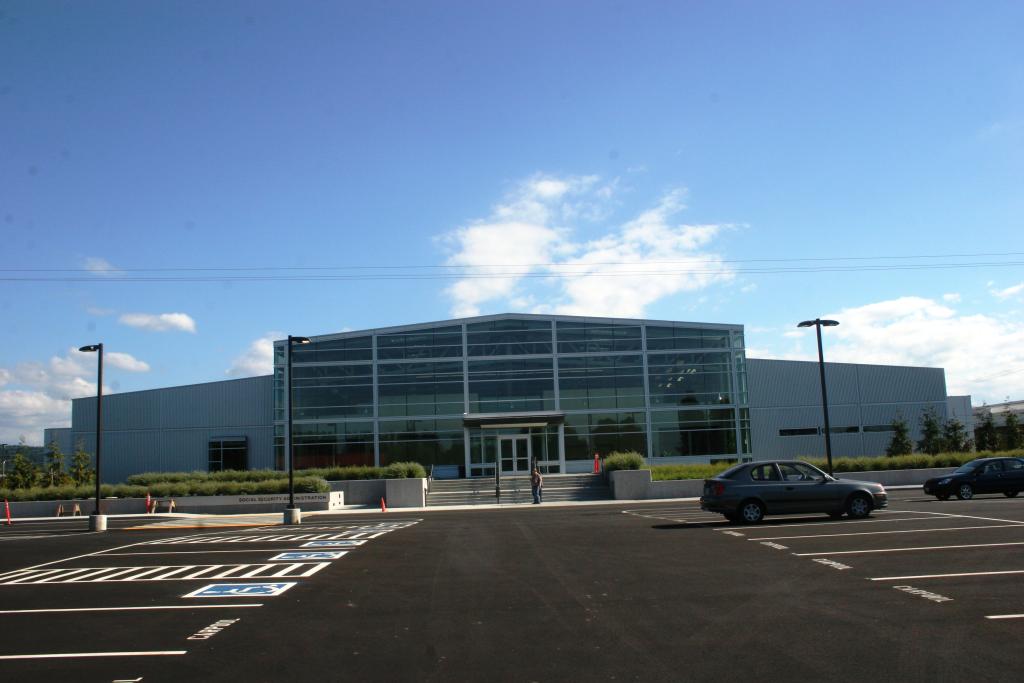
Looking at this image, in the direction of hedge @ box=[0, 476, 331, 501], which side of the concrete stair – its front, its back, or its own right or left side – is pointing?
right

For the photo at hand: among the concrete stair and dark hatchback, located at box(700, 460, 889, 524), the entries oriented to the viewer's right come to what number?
1

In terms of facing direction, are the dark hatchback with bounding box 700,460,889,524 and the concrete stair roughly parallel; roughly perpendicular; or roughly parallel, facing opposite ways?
roughly perpendicular

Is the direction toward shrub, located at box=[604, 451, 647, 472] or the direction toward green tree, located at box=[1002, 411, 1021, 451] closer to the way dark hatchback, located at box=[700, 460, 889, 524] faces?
the green tree

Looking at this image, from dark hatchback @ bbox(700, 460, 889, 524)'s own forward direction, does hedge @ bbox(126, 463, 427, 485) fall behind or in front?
behind

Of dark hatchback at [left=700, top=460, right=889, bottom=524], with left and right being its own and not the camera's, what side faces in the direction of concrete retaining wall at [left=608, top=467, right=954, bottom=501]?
left

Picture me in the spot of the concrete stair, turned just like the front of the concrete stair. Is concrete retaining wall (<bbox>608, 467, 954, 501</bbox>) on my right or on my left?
on my left

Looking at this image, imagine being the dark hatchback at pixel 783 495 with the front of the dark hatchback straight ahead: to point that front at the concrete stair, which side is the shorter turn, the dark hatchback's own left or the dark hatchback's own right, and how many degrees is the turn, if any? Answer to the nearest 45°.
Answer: approximately 135° to the dark hatchback's own left

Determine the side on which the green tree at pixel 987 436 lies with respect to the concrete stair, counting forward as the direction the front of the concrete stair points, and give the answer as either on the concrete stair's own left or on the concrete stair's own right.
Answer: on the concrete stair's own left

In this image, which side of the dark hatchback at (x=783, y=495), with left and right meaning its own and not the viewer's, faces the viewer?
right

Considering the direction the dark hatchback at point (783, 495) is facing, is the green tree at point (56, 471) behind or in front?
behind

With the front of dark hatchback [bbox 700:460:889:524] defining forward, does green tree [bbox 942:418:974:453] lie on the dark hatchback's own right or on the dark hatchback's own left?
on the dark hatchback's own left

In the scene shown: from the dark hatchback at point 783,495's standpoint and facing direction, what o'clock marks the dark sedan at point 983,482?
the dark sedan at point 983,482 is roughly at 10 o'clock from the dark hatchback at point 783,495.

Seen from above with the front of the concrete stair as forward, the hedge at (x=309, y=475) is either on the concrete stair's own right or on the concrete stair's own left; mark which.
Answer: on the concrete stair's own right
